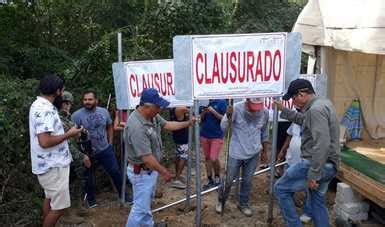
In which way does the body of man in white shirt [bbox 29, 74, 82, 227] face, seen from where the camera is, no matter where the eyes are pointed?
to the viewer's right

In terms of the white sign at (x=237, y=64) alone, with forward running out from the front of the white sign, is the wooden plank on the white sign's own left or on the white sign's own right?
on the white sign's own left

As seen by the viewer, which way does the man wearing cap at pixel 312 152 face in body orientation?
to the viewer's left

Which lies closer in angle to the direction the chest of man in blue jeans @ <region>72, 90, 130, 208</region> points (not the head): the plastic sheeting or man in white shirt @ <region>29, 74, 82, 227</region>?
the man in white shirt

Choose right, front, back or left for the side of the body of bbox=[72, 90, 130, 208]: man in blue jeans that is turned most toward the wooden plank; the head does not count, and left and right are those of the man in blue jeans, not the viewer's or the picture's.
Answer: left

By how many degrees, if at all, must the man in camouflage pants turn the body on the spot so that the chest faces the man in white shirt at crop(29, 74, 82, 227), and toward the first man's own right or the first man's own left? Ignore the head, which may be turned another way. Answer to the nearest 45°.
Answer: approximately 45° to the first man's own right

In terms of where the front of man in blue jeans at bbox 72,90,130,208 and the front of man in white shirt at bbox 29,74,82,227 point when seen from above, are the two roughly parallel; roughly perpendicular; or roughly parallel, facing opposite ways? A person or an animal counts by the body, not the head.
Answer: roughly perpendicular

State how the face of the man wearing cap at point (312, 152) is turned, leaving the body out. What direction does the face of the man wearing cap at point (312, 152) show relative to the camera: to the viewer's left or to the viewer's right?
to the viewer's left
